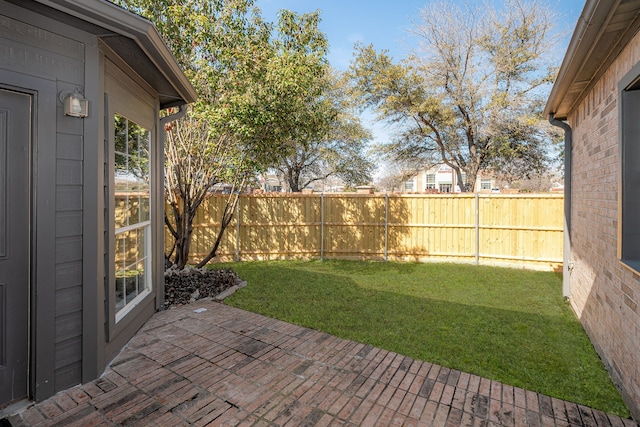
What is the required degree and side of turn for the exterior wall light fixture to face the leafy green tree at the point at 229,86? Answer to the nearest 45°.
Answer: approximately 90° to its left

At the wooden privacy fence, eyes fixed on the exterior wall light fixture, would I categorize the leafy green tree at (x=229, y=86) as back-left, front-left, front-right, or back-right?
front-right

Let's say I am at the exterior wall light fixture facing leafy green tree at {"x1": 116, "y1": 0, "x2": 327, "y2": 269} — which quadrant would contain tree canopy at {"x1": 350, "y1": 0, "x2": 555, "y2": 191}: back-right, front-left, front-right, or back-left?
front-right

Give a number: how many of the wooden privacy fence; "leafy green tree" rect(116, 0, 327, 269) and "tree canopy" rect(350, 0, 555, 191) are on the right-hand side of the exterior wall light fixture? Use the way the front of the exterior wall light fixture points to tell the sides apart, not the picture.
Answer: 0

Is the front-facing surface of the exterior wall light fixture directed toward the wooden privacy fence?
no

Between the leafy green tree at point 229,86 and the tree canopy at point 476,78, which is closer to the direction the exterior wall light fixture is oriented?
the tree canopy

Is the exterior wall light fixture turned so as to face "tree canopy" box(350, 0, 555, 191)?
no

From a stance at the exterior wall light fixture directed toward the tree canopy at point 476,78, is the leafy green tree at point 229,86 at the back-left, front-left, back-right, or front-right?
front-left

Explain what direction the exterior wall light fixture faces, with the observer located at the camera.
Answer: facing the viewer and to the right of the viewer

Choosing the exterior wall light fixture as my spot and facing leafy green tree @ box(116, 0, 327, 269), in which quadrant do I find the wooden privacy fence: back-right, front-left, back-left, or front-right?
front-right
